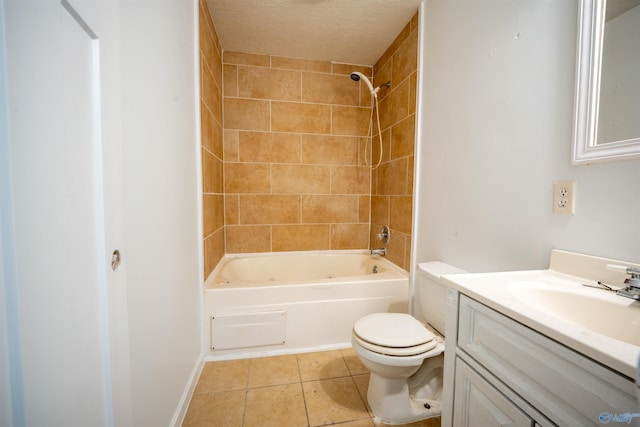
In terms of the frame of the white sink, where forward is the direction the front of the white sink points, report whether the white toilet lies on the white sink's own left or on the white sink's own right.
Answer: on the white sink's own right

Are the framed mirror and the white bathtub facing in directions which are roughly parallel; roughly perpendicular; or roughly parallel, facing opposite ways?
roughly perpendicular

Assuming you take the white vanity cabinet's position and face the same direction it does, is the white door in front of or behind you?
in front

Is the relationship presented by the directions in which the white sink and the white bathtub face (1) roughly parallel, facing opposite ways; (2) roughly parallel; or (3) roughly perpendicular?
roughly perpendicular

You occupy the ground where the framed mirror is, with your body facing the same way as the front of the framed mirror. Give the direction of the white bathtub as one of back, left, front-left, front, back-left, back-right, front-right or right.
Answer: front-right

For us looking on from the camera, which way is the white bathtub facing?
facing the viewer

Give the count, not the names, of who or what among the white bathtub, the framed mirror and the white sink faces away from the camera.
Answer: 0

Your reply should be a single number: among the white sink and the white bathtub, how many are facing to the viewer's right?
0

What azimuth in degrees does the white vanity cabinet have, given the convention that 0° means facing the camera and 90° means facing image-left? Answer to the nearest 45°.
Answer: approximately 45°

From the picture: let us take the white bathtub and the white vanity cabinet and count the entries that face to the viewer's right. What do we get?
0

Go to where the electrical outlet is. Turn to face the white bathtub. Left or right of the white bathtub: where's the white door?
left

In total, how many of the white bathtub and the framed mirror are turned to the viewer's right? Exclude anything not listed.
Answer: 0
